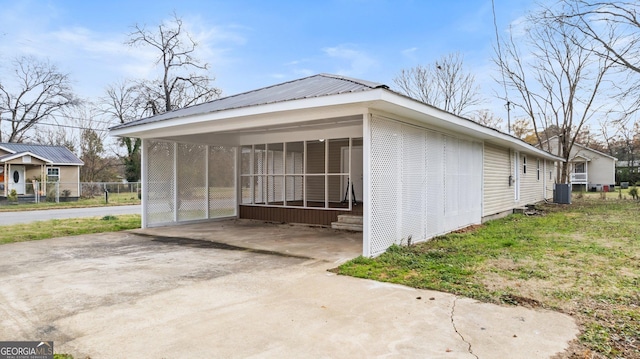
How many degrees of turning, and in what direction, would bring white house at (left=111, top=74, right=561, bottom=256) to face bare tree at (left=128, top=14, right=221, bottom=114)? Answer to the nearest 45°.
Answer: approximately 90° to its right

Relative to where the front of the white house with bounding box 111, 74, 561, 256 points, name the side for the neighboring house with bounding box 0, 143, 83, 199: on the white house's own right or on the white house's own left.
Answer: on the white house's own right

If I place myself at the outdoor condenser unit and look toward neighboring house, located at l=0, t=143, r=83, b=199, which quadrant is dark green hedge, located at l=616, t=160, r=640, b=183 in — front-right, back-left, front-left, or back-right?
back-right

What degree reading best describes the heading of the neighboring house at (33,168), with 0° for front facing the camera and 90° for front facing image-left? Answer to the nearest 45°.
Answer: approximately 0°

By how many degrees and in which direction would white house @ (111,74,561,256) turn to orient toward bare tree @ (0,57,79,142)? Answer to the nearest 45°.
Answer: approximately 90° to its right

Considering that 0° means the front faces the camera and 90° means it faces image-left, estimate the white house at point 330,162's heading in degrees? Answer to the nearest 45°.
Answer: approximately 45°

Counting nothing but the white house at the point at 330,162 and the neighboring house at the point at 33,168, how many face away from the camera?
0

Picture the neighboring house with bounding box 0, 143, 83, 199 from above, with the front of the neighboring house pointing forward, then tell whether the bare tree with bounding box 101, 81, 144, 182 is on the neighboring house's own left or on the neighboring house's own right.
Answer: on the neighboring house's own left

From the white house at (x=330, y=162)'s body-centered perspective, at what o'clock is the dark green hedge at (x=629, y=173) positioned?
The dark green hedge is roughly at 6 o'clock from the white house.

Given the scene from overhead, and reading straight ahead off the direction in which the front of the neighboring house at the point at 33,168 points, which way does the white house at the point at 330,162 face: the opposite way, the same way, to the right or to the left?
to the right

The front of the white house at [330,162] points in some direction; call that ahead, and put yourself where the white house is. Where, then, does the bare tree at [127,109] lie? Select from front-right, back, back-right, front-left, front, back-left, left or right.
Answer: right

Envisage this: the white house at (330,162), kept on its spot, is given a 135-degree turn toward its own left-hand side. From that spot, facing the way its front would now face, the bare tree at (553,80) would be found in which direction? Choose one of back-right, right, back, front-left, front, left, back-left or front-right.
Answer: front-left

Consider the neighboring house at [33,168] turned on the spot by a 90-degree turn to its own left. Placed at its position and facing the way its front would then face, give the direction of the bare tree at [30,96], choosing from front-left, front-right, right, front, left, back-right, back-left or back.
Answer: left

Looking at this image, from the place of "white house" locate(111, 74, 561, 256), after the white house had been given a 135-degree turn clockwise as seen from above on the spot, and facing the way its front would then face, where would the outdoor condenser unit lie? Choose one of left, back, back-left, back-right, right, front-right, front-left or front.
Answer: front-right
